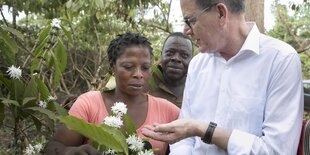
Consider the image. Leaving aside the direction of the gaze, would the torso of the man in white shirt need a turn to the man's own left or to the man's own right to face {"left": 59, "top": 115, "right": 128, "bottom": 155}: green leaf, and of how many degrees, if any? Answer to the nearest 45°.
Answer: approximately 45° to the man's own right

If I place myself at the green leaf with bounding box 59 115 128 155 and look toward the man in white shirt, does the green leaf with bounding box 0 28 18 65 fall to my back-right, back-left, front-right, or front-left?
back-left

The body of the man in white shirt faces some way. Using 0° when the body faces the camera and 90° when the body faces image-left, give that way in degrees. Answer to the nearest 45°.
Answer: approximately 45°

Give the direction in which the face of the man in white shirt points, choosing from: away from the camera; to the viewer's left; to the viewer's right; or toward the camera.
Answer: to the viewer's left

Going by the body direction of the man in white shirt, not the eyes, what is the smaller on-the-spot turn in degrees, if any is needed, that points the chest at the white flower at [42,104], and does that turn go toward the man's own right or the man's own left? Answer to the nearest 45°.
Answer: approximately 45° to the man's own right
